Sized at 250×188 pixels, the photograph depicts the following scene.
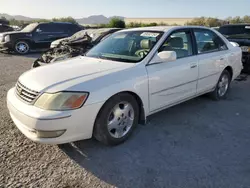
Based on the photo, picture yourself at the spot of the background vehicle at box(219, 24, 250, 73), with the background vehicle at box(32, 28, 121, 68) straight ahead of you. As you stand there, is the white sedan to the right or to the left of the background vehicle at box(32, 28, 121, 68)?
left

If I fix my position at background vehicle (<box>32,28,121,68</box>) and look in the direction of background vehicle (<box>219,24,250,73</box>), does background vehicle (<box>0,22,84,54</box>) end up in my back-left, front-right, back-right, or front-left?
back-left

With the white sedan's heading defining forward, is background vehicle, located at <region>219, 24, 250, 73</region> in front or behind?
behind

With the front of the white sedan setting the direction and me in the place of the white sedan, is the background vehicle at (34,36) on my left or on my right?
on my right

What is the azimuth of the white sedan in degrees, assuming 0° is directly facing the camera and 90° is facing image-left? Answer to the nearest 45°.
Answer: approximately 45°

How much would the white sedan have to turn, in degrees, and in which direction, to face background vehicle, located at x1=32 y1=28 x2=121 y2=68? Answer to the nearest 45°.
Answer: approximately 135° to its right

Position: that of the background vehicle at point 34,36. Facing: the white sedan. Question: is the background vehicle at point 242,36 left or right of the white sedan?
left
